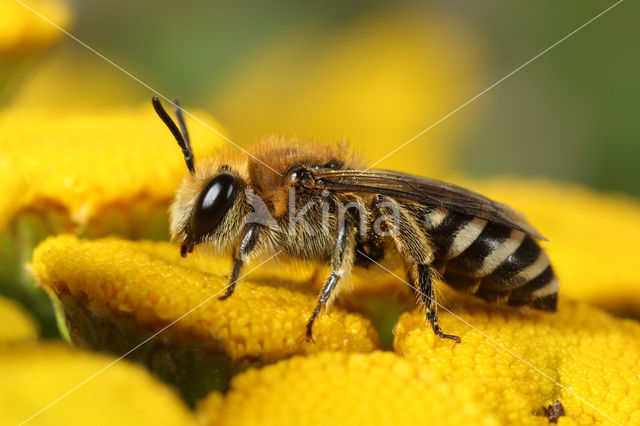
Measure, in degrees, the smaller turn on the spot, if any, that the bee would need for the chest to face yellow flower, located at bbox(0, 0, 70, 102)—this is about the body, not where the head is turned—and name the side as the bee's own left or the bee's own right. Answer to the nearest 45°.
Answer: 0° — it already faces it

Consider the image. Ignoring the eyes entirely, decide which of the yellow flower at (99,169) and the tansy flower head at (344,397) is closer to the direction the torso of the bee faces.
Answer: the yellow flower

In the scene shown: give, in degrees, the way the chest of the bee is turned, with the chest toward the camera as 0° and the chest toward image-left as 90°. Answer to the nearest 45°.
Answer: approximately 90°

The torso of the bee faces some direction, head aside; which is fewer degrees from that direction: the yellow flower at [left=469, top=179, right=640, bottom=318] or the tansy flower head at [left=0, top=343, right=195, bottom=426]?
the tansy flower head

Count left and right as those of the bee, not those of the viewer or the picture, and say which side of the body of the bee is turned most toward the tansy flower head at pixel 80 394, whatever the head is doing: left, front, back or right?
left

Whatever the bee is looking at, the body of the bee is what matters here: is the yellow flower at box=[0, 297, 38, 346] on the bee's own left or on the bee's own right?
on the bee's own left

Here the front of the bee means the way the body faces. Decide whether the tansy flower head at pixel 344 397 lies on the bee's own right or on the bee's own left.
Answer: on the bee's own left

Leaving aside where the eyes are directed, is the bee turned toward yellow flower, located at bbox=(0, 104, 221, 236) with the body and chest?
yes

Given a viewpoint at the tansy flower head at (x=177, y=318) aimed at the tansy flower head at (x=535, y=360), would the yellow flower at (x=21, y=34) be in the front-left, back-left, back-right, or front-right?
back-left
